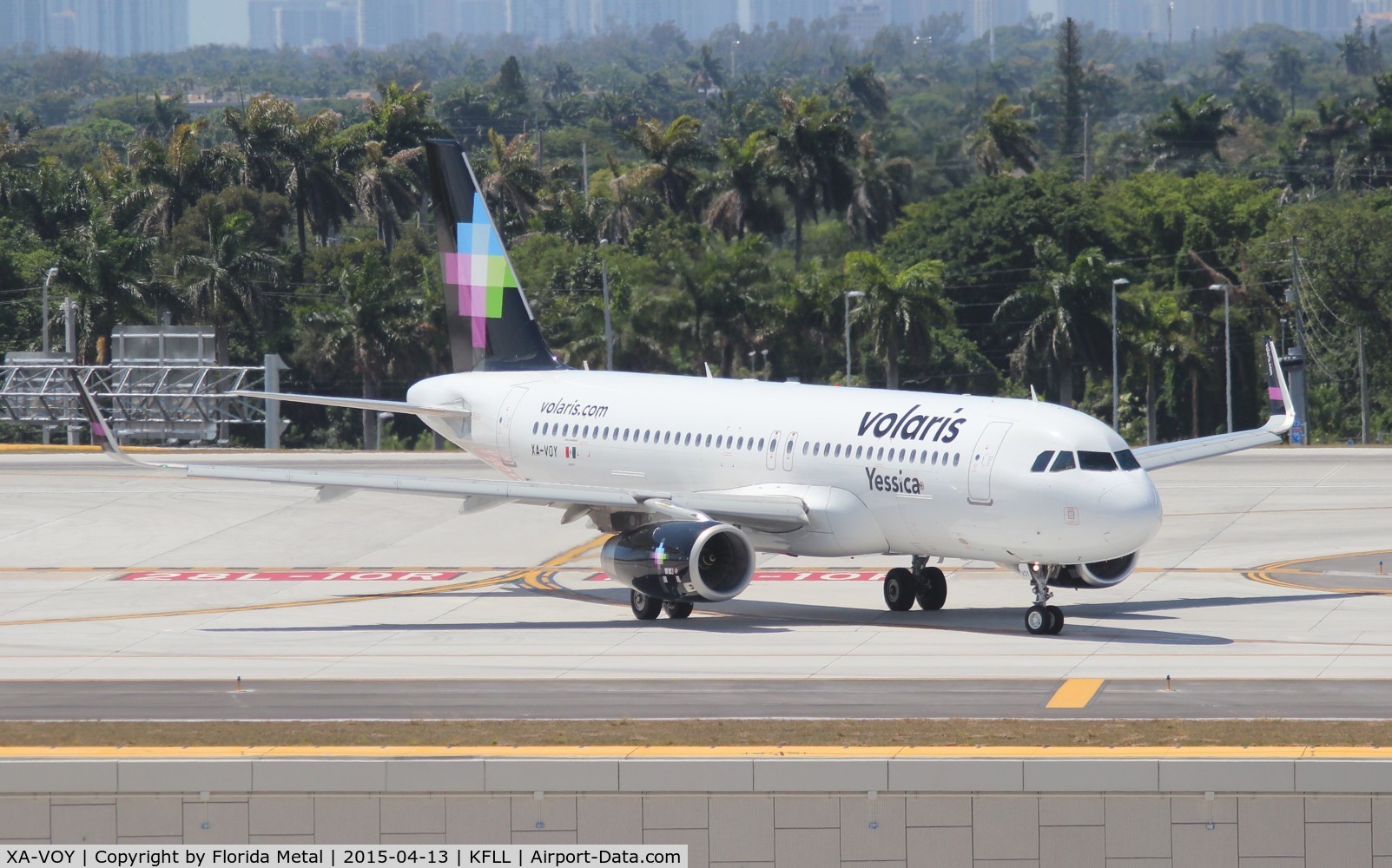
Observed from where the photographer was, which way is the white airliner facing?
facing the viewer and to the right of the viewer
